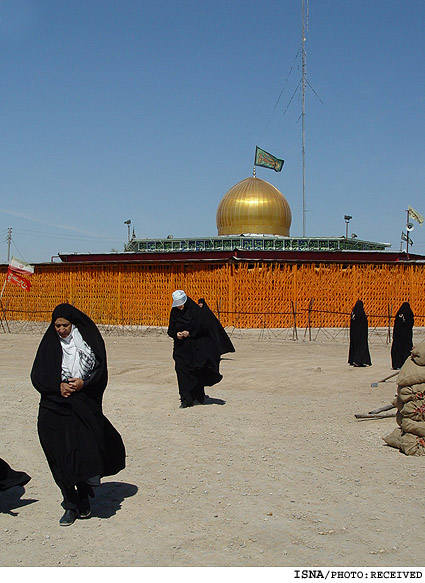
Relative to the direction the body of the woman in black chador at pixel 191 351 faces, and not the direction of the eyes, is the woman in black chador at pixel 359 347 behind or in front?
behind

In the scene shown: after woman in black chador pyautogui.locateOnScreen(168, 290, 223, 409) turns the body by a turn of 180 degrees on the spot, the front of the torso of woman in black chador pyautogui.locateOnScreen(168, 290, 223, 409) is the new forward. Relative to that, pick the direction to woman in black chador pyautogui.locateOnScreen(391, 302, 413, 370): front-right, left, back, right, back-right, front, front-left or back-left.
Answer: front

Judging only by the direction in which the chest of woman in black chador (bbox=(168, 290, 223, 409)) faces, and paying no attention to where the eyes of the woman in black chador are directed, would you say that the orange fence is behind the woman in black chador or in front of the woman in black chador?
behind

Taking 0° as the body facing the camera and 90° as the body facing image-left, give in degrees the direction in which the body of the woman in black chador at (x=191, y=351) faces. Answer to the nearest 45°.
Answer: approximately 45°

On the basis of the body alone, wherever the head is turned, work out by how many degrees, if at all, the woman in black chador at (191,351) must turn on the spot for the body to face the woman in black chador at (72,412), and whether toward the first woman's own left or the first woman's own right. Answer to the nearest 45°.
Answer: approximately 45° to the first woman's own left

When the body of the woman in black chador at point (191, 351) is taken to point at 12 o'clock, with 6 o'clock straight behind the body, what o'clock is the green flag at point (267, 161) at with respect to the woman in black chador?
The green flag is roughly at 5 o'clock from the woman in black chador.

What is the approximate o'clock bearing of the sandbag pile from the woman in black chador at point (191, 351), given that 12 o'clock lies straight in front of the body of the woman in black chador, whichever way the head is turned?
The sandbag pile is roughly at 9 o'clock from the woman in black chador.
